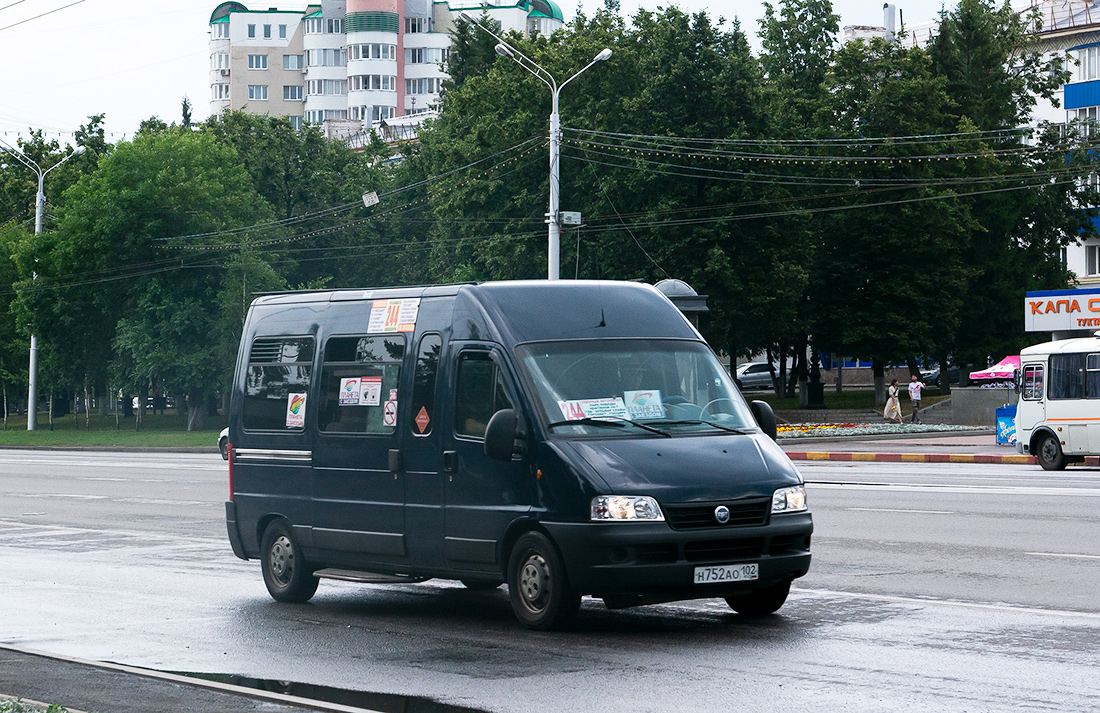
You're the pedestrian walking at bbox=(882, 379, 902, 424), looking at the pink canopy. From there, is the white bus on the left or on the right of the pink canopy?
right

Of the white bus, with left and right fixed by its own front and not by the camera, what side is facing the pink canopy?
right

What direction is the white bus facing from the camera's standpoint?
to the viewer's left

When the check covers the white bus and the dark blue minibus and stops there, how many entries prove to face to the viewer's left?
1

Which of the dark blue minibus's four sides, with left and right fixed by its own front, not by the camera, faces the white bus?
left

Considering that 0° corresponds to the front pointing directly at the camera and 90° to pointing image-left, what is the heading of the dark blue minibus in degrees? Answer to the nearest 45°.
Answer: approximately 315°

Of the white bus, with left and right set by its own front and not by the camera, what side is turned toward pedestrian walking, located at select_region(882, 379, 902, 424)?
right
